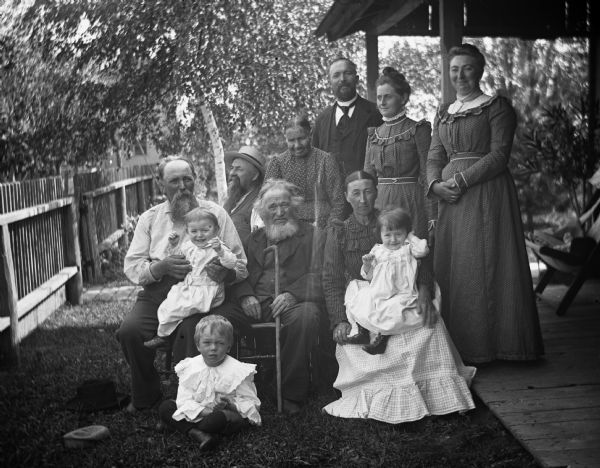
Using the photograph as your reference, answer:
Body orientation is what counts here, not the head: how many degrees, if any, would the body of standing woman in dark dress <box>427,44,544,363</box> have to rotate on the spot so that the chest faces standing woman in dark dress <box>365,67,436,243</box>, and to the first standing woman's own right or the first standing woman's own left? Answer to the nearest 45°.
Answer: approximately 90° to the first standing woman's own right

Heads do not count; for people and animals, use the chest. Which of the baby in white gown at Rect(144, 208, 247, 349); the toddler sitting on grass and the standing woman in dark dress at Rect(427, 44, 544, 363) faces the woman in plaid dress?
the standing woman in dark dress

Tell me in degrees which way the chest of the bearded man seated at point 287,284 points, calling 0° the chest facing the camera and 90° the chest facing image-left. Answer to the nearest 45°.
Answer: approximately 0°

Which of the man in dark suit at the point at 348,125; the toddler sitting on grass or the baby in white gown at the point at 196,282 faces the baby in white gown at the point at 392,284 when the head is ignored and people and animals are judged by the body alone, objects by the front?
the man in dark suit

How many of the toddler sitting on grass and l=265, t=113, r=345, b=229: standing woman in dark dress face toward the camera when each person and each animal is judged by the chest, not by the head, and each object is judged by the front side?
2

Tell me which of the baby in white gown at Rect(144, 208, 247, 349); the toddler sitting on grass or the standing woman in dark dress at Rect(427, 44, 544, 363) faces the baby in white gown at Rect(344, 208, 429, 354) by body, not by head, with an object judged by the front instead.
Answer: the standing woman in dark dress

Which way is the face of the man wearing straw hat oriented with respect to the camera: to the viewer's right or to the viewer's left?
to the viewer's left
